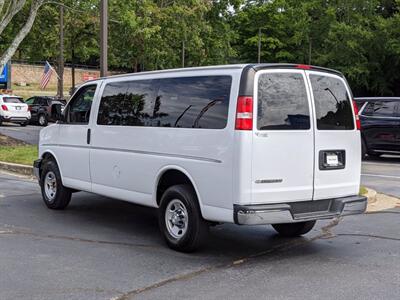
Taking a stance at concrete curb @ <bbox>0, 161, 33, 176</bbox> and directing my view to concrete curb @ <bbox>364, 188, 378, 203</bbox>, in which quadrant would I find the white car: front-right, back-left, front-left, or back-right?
back-left

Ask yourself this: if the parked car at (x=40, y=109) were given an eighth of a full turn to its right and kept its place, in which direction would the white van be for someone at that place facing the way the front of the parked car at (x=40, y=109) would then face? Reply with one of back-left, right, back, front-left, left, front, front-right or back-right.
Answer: right

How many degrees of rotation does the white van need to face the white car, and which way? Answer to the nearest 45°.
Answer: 0° — it already faces it

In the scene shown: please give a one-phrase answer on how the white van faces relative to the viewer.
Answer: facing away from the viewer and to the left of the viewer

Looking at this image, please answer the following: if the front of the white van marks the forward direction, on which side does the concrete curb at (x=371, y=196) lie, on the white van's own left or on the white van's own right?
on the white van's own right

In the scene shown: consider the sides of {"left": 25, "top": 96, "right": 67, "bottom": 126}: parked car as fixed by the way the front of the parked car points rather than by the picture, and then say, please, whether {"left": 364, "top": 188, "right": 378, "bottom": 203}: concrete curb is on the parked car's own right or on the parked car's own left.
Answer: on the parked car's own right

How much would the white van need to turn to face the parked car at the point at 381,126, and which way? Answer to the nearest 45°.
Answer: approximately 90° to its right

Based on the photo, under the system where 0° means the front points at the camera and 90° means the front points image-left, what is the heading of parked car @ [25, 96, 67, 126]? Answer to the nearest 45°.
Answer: approximately 225°
